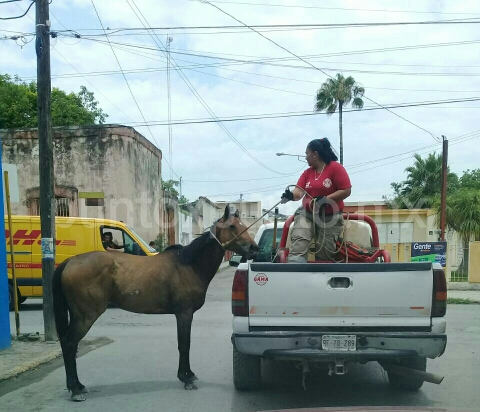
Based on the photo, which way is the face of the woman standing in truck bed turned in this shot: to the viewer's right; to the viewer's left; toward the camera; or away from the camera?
to the viewer's left

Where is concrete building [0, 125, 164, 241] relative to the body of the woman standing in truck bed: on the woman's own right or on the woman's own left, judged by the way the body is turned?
on the woman's own right

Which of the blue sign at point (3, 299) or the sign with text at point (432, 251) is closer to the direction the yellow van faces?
the sign with text

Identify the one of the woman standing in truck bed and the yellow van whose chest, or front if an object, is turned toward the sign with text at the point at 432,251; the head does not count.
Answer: the yellow van

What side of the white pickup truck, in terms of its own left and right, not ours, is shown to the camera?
back

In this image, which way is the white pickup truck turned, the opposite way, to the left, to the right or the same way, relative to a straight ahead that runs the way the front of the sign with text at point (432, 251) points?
the opposite way

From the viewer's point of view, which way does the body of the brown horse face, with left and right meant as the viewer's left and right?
facing to the right of the viewer

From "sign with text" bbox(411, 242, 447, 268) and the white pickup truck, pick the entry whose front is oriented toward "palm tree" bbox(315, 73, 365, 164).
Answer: the white pickup truck

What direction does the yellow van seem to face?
to the viewer's right
